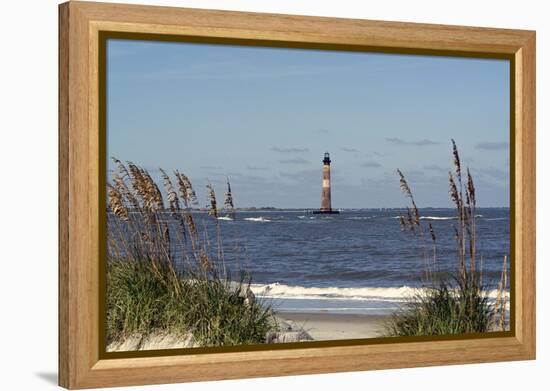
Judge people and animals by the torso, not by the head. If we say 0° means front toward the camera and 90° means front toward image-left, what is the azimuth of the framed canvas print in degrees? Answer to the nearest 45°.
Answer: approximately 315°
